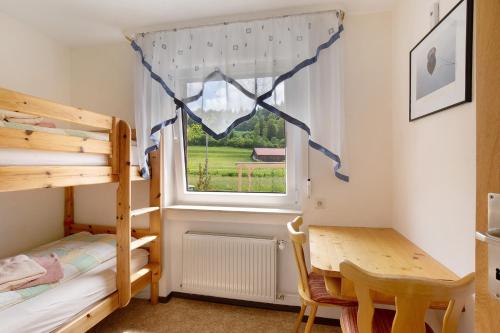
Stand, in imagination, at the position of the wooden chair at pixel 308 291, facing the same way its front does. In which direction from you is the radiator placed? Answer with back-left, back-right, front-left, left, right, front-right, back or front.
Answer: back-left

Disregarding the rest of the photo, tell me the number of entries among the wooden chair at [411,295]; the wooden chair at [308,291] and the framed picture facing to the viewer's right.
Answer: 1

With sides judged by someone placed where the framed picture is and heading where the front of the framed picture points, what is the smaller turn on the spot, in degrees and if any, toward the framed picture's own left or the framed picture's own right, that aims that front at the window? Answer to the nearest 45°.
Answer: approximately 45° to the framed picture's own right

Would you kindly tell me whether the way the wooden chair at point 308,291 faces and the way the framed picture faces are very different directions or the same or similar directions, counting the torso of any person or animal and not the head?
very different directions

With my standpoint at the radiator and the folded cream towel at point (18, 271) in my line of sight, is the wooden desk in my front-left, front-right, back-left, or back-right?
back-left

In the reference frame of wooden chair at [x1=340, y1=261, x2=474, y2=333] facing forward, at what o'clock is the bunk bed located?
The bunk bed is roughly at 10 o'clock from the wooden chair.

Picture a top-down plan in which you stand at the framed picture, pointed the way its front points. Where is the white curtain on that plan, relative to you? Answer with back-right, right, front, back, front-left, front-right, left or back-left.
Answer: front-right

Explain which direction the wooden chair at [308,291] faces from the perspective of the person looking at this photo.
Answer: facing to the right of the viewer

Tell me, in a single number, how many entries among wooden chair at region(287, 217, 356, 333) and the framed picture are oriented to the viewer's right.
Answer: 1

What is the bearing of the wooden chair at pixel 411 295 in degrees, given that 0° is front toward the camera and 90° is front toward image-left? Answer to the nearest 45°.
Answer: approximately 135°

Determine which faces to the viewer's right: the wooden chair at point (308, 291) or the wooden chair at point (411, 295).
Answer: the wooden chair at point (308, 291)

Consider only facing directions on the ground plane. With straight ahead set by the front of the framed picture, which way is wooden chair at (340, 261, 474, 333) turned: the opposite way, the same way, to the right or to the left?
to the right
